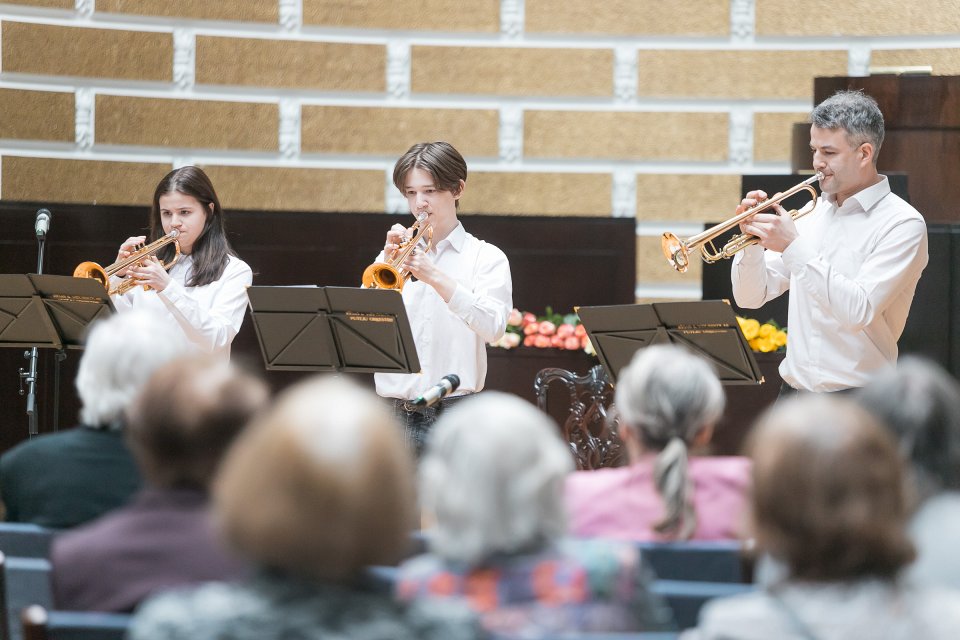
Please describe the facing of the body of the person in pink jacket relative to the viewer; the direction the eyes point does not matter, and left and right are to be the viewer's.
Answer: facing away from the viewer

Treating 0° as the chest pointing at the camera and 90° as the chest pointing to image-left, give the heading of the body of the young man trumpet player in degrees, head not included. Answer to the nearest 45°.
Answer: approximately 45°

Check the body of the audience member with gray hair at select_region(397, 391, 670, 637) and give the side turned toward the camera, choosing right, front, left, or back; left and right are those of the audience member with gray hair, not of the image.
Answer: back

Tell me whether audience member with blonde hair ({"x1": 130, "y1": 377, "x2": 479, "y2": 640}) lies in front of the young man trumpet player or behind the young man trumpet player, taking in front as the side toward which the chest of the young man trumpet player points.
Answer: in front

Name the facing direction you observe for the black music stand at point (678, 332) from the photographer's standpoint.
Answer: facing away from the viewer

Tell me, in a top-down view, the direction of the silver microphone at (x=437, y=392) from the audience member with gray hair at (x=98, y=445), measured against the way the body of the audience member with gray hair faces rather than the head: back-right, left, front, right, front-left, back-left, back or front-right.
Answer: front

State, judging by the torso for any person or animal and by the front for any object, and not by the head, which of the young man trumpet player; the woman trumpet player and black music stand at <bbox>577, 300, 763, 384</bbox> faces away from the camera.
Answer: the black music stand

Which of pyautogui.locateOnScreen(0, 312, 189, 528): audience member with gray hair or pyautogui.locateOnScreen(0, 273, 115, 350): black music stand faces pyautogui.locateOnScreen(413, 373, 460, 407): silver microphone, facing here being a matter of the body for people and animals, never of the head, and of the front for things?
the audience member with gray hair

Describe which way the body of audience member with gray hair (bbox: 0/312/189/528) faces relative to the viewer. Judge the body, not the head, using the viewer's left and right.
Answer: facing away from the viewer and to the right of the viewer

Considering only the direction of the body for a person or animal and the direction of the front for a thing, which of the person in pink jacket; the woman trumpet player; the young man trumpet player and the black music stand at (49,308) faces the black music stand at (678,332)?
the person in pink jacket

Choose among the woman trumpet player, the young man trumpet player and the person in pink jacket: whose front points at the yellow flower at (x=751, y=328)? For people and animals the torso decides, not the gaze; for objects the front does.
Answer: the person in pink jacket

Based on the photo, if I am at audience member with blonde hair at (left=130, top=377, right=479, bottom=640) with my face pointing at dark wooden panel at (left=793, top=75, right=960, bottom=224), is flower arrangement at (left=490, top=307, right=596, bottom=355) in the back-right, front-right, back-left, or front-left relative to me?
front-left

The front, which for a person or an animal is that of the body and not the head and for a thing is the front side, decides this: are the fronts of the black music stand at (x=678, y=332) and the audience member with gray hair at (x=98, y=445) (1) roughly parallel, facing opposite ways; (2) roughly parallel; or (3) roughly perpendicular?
roughly parallel

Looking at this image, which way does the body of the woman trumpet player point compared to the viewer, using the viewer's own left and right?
facing the viewer and to the left of the viewer

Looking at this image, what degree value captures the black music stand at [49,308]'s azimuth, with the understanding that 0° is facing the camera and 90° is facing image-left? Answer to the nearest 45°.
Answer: approximately 180°

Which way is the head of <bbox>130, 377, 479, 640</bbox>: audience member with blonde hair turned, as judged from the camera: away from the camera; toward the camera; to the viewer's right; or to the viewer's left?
away from the camera

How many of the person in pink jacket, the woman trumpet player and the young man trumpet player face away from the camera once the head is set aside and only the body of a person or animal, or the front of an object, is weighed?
1

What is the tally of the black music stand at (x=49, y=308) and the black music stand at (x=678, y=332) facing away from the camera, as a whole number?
2

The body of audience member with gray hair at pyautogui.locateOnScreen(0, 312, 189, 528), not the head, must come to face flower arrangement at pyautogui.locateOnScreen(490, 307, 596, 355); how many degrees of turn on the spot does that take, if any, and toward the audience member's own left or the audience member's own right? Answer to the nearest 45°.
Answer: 0° — they already face it

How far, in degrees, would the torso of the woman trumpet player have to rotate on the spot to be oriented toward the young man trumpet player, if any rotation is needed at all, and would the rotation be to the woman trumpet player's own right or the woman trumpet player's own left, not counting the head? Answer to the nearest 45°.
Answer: approximately 90° to the woman trumpet player's own left

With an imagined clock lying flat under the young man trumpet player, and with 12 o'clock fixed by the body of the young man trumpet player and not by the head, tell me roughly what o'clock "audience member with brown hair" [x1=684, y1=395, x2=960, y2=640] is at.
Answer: The audience member with brown hair is roughly at 10 o'clock from the young man trumpet player.
